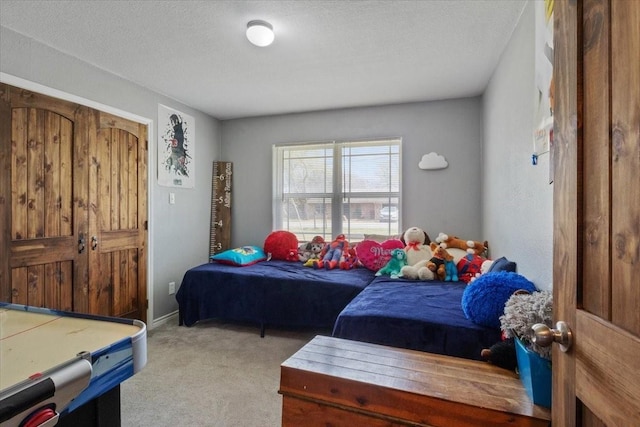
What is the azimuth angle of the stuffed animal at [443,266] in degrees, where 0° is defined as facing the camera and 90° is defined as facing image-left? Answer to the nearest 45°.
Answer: approximately 45°

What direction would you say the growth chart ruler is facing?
toward the camera

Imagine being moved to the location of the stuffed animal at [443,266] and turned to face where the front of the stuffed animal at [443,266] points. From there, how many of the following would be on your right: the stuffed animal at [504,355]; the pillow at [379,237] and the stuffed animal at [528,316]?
1

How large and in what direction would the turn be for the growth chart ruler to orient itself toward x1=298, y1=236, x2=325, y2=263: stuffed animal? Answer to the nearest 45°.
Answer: approximately 45° to its left

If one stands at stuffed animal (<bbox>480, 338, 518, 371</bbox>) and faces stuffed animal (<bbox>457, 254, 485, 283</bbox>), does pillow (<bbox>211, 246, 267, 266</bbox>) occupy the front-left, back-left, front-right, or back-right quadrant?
front-left

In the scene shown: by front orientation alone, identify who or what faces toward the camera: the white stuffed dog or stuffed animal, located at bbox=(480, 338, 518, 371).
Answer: the white stuffed dog

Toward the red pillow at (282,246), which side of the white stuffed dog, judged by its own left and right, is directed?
right

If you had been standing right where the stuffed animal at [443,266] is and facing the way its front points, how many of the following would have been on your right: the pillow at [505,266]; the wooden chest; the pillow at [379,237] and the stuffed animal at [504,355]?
1

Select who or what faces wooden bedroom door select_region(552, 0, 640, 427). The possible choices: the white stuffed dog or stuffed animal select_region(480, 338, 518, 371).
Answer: the white stuffed dog

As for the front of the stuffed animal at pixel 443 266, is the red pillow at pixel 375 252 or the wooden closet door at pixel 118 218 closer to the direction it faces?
the wooden closet door

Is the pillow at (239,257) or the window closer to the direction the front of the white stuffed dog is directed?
the pillow

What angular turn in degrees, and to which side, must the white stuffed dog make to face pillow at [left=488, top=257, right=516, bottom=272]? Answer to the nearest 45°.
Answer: approximately 45° to its left

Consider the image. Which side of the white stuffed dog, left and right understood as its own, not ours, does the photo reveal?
front
